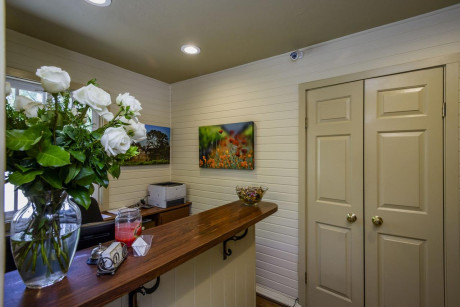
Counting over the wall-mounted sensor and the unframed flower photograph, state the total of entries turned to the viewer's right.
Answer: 0

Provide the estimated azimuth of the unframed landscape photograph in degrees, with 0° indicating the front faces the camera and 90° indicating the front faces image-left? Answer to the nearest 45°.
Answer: approximately 315°

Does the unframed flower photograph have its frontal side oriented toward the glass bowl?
no

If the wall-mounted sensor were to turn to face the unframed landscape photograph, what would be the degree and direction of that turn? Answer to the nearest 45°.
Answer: approximately 45° to its right

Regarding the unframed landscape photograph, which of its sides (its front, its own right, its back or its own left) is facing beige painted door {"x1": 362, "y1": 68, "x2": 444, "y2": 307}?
front

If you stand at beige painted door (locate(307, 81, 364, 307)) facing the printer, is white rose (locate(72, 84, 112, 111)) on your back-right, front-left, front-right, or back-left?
front-left

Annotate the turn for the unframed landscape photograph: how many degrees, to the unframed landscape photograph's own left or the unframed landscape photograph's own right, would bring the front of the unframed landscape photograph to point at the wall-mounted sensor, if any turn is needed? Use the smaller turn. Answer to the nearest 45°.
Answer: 0° — it already faces it

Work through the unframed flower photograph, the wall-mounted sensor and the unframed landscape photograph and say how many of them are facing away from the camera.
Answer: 0

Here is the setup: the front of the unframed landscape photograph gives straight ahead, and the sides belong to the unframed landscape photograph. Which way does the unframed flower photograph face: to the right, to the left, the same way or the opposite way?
to the right

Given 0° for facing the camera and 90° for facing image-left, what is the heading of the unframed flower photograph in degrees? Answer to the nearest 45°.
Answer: approximately 45°

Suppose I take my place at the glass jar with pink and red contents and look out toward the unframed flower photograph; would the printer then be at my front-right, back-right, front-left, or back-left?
front-left

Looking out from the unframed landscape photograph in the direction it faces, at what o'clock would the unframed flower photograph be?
The unframed flower photograph is roughly at 12 o'clock from the unframed landscape photograph.

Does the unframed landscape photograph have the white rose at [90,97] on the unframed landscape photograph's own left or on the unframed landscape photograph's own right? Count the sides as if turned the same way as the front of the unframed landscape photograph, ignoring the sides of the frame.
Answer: on the unframed landscape photograph's own right

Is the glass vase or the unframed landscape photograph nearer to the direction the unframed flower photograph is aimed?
the glass vase

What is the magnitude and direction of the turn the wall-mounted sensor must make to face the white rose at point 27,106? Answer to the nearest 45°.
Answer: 0° — it already faces it

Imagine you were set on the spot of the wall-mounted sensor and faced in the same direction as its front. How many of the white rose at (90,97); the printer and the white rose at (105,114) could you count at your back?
0
